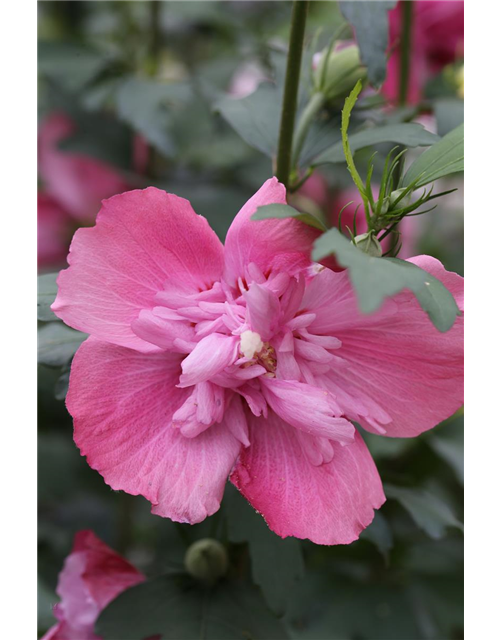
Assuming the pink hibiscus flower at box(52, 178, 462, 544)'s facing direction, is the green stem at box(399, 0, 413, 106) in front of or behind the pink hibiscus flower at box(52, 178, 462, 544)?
behind

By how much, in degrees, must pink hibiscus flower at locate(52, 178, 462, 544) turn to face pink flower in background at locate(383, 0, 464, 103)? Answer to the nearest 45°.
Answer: approximately 180°

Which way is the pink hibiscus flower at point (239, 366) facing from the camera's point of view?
toward the camera
